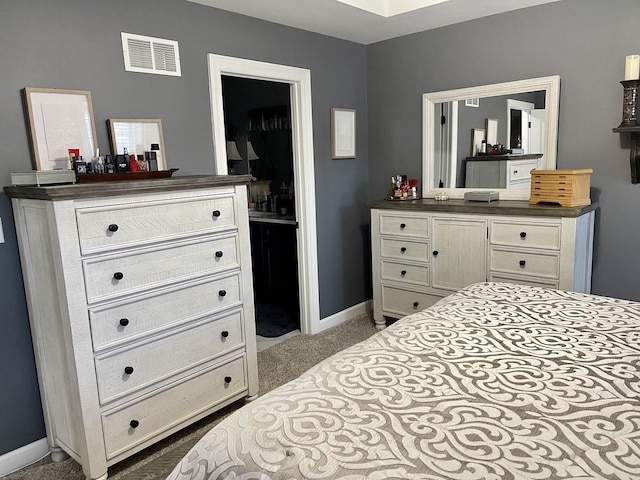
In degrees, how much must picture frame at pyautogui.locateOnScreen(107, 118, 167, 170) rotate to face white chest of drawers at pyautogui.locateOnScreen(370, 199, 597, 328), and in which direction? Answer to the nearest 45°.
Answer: approximately 45° to its left

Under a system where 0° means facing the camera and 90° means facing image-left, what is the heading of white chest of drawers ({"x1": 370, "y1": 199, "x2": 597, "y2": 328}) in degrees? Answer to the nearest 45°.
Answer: approximately 45°

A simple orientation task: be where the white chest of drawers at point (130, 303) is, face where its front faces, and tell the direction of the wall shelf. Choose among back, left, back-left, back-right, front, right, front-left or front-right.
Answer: front-left

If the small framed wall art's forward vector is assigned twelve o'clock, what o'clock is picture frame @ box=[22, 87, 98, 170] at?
The picture frame is roughly at 3 o'clock from the small framed wall art.

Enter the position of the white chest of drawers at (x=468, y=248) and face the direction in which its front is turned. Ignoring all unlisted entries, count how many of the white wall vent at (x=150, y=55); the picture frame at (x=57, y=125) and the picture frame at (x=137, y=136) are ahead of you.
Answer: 3

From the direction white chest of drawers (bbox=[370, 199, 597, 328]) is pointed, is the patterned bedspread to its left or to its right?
on its left

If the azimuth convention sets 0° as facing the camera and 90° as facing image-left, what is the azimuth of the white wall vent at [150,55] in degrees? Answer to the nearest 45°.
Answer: approximately 315°

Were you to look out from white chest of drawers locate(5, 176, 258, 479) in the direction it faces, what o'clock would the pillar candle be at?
The pillar candle is roughly at 11 o'clock from the white chest of drawers.
